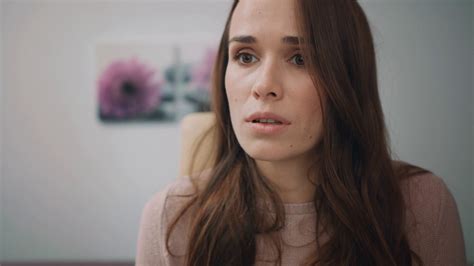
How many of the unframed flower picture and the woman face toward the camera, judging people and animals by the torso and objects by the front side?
2

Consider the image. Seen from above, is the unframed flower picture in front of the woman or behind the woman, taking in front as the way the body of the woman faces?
behind

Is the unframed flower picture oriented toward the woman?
yes

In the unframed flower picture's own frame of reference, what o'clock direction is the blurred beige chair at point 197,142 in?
The blurred beige chair is roughly at 12 o'clock from the unframed flower picture.

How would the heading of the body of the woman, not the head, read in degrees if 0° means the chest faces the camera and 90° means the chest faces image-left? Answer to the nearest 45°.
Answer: approximately 0°
